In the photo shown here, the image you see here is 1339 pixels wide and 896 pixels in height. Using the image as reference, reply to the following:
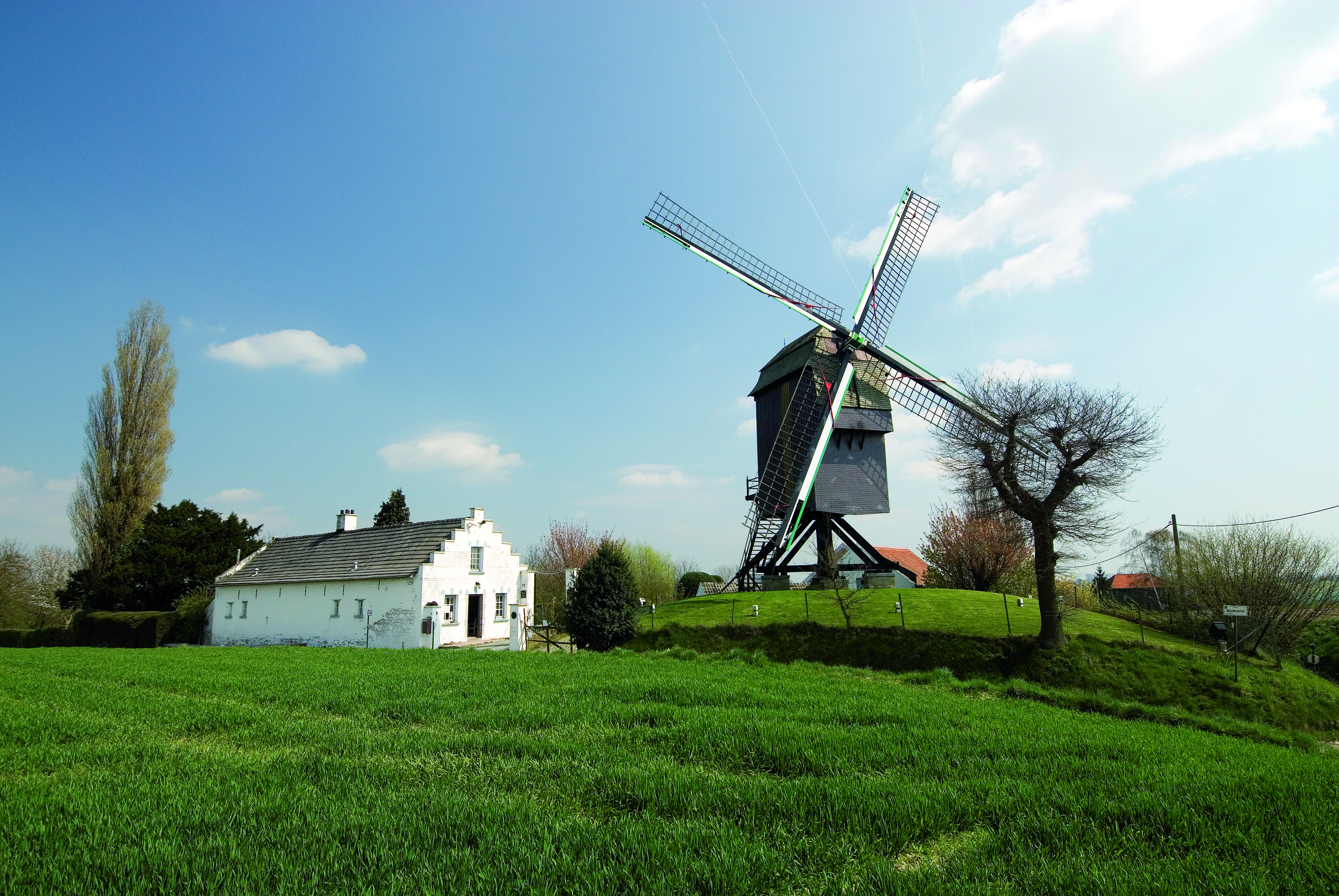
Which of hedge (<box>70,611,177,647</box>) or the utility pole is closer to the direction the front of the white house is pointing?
the utility pole

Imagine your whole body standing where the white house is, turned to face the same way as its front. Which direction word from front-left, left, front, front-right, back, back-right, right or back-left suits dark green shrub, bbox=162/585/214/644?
back

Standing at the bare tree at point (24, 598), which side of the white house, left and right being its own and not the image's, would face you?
back

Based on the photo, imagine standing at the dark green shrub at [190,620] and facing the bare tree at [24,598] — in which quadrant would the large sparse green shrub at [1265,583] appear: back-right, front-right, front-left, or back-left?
back-right

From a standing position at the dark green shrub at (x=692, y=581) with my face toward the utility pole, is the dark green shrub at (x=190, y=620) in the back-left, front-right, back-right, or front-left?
back-right

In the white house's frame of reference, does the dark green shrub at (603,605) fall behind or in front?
in front

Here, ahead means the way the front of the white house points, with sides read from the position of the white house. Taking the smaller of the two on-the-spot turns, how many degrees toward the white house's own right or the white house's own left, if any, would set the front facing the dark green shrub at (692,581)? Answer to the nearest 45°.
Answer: approximately 45° to the white house's own left

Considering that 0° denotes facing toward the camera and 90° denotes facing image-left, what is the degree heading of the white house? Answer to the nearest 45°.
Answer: approximately 315°
